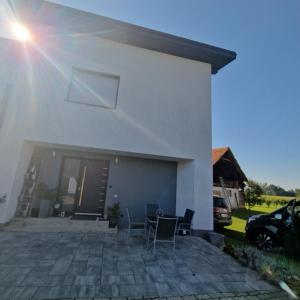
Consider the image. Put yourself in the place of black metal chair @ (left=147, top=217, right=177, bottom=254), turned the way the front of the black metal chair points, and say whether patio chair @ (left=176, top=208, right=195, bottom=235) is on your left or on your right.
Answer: on your right

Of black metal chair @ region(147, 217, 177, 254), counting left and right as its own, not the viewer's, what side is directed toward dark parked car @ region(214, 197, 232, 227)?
right

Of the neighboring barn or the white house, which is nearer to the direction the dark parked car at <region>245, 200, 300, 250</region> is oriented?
the white house

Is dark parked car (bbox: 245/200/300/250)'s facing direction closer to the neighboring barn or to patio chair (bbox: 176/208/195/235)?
the patio chair

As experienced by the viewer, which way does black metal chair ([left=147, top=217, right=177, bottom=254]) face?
facing away from the viewer and to the left of the viewer

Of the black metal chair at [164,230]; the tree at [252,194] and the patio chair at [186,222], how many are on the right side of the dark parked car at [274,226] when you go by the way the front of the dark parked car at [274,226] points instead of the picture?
1

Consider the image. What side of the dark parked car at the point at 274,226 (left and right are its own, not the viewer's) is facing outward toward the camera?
left

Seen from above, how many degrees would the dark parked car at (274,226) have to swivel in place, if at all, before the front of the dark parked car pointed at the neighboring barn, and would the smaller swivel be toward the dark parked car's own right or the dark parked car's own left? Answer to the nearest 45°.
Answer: approximately 90° to the dark parked car's own right
